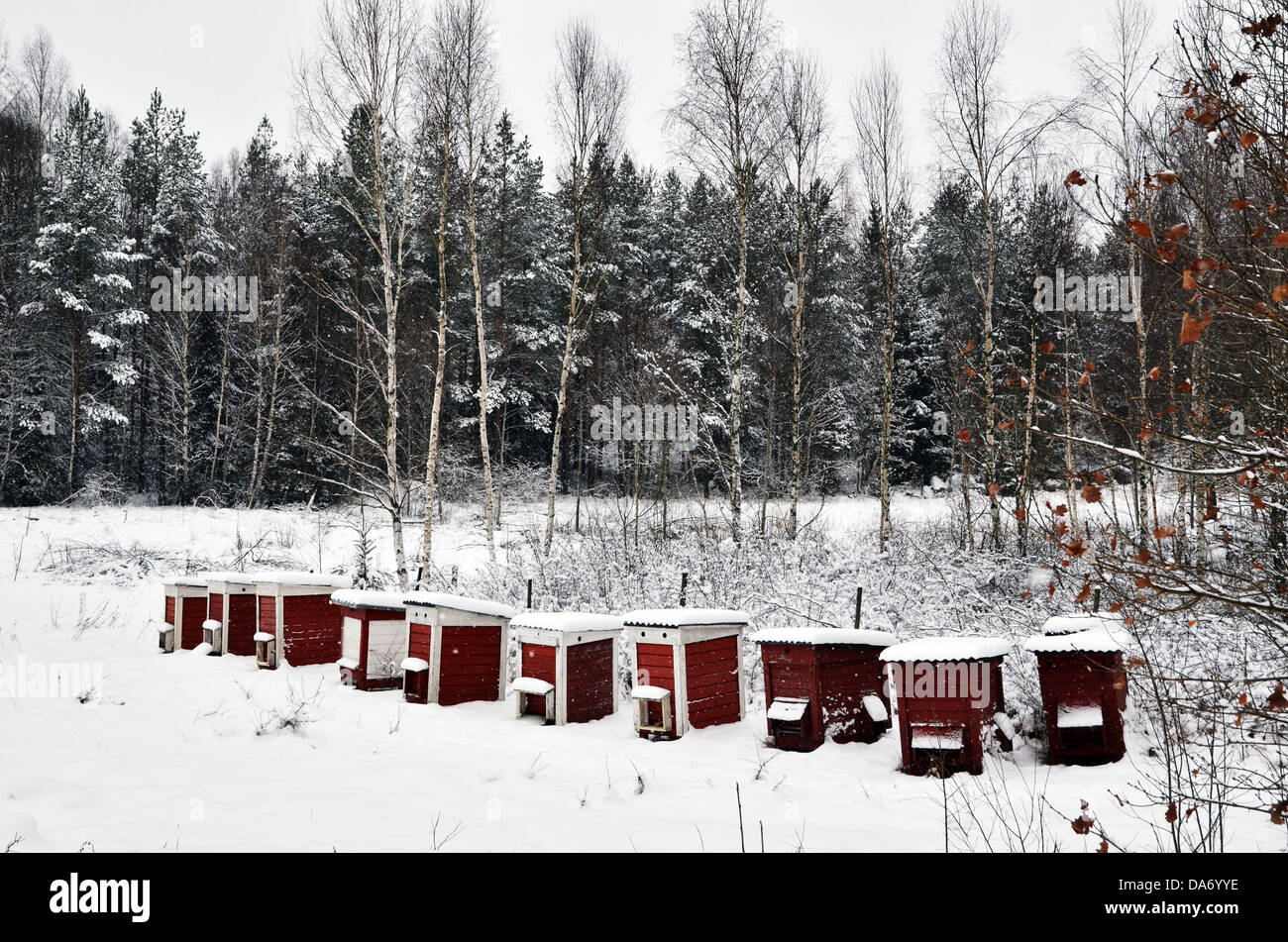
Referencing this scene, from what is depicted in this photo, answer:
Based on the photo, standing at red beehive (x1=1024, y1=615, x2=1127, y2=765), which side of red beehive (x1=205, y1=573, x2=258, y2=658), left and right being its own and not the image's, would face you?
left

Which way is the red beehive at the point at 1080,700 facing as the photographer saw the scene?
facing the viewer

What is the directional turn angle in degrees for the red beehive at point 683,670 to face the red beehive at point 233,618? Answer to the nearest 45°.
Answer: approximately 90° to its right

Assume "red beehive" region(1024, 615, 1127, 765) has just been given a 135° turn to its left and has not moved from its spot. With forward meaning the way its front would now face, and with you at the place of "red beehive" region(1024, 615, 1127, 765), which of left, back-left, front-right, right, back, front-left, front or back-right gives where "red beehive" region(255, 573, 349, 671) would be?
back-left

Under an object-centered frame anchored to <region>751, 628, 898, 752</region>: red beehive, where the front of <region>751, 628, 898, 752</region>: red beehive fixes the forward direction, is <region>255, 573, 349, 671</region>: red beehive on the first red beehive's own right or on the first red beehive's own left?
on the first red beehive's own right

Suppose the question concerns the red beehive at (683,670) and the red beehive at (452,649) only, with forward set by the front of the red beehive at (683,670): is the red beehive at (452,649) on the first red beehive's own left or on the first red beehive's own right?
on the first red beehive's own right

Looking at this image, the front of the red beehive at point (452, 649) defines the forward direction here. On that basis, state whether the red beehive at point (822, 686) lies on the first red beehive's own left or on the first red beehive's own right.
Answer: on the first red beehive's own left

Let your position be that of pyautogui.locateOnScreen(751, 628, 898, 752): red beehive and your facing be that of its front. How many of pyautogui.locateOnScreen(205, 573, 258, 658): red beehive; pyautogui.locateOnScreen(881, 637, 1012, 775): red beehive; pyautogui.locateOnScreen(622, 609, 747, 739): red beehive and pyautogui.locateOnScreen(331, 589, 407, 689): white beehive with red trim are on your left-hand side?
1

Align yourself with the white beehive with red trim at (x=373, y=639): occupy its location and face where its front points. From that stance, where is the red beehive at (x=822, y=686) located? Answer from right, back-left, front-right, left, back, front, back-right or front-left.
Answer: left

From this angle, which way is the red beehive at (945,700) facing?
toward the camera

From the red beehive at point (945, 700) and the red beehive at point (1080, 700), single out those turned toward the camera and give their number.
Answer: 2

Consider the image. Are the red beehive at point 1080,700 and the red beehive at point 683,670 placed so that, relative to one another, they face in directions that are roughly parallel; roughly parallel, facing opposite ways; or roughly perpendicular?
roughly parallel

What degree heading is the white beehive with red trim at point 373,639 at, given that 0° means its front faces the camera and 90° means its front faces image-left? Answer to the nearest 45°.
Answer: approximately 45°

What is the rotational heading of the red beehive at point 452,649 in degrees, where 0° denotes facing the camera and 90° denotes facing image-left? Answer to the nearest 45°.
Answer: approximately 45°

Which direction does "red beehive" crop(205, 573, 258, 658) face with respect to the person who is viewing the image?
facing the viewer and to the left of the viewer

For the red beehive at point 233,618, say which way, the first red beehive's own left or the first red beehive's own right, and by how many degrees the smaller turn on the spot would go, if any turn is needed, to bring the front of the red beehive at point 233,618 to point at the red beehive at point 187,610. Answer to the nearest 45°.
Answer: approximately 90° to the first red beehive's own right
